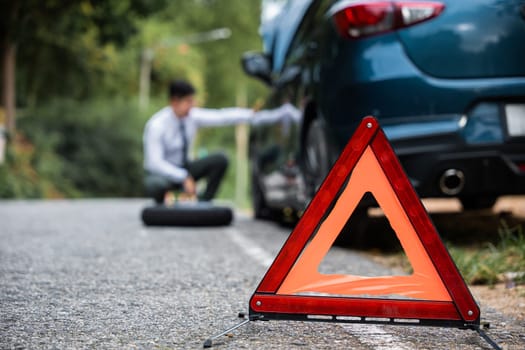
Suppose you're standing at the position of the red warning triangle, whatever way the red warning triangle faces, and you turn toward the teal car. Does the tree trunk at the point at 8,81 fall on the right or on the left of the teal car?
left

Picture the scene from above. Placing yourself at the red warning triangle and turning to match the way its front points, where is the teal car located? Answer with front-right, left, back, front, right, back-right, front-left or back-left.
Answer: back

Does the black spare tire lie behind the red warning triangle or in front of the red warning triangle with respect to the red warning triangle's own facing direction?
behind

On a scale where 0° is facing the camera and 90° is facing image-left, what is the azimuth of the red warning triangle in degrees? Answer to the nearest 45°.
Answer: approximately 0°

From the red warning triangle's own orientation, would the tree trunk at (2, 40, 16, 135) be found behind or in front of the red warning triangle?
behind
